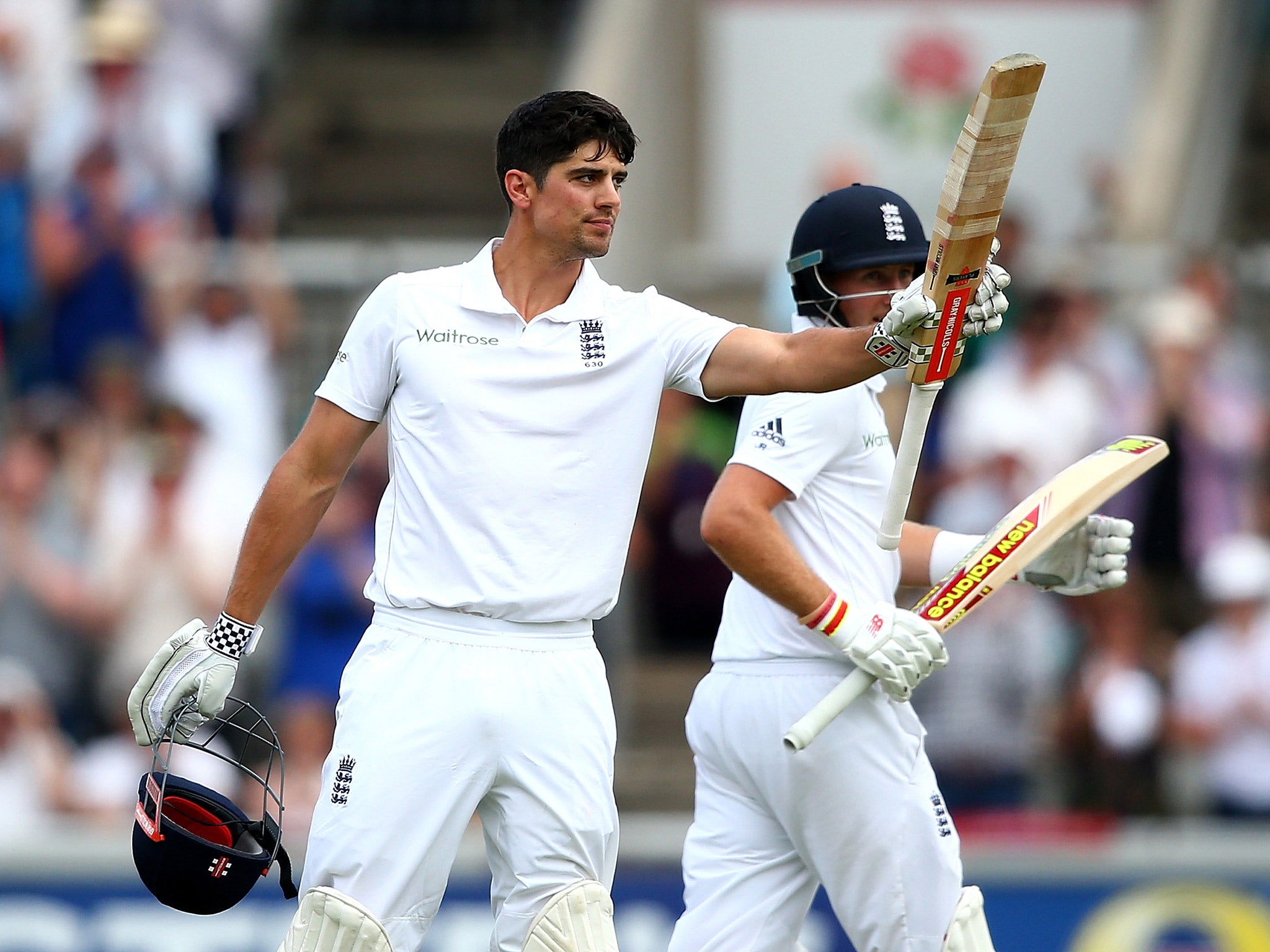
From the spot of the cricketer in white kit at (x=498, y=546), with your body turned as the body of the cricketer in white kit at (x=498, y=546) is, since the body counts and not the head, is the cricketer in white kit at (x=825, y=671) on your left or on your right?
on your left

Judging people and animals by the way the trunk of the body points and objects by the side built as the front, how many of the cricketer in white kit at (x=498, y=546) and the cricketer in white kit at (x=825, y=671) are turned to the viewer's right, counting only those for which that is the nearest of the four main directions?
1

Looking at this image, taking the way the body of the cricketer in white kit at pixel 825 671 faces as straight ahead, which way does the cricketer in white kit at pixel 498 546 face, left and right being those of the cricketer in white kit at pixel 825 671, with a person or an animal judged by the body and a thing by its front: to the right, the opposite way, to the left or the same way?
to the right

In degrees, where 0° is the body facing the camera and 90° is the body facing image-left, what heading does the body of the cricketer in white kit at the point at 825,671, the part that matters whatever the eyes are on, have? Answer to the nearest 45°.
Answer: approximately 270°

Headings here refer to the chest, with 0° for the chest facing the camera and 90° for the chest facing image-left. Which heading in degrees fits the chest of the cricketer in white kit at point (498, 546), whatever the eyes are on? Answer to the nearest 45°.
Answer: approximately 0°

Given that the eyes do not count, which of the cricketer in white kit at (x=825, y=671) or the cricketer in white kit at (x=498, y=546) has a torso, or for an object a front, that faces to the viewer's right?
the cricketer in white kit at (x=825, y=671)
